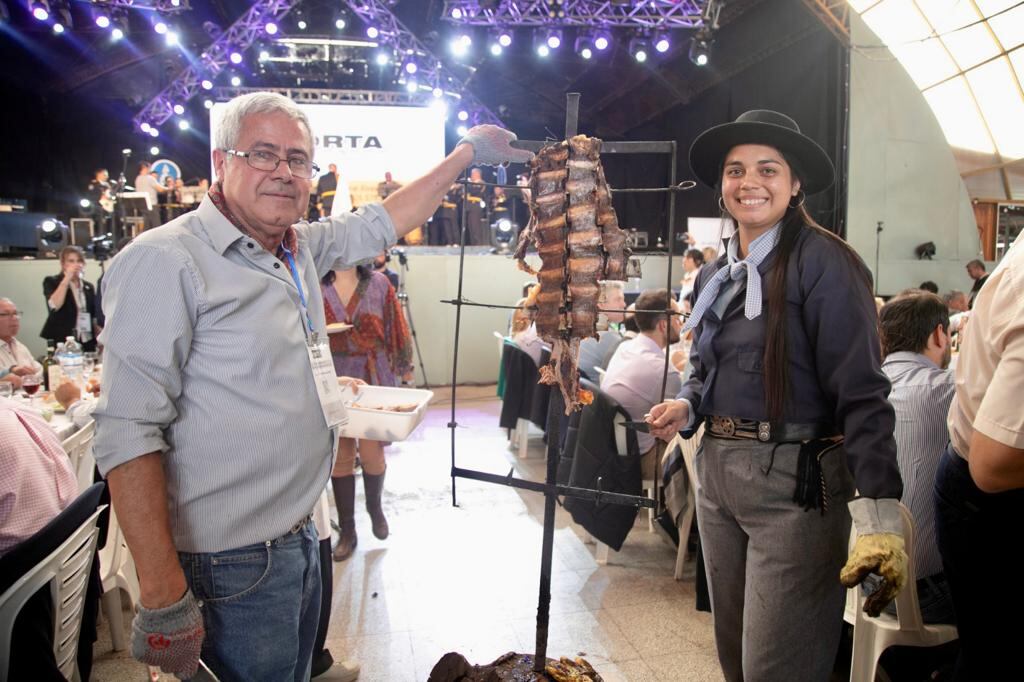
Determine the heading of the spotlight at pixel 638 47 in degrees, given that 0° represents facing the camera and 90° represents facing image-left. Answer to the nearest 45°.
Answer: approximately 0°

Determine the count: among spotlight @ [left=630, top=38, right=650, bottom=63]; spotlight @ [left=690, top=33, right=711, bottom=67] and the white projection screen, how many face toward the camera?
3

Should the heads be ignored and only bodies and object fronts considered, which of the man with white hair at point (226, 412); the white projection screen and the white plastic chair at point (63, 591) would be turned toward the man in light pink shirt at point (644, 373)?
the white projection screen
